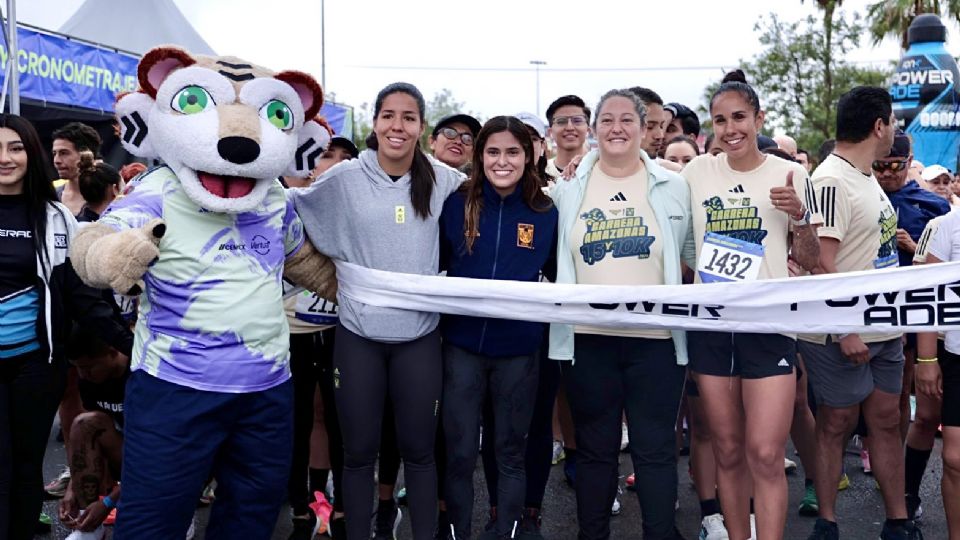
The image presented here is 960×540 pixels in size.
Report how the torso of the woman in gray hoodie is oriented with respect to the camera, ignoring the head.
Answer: toward the camera

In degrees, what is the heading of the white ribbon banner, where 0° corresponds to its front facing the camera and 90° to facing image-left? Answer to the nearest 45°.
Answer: approximately 0°

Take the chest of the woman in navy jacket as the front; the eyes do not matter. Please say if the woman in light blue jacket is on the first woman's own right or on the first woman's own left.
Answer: on the first woman's own left

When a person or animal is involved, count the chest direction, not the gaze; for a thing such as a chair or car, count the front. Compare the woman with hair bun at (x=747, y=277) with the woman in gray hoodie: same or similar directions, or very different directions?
same or similar directions

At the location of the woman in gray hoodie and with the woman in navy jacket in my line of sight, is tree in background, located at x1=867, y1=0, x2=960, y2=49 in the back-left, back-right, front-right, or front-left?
front-left

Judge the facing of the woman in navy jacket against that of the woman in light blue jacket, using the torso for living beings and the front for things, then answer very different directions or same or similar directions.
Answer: same or similar directions

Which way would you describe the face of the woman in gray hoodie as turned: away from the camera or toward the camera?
toward the camera

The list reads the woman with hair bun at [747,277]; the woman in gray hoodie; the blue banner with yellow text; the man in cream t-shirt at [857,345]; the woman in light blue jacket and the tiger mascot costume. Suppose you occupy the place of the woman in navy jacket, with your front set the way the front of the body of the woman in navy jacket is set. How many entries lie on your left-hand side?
3

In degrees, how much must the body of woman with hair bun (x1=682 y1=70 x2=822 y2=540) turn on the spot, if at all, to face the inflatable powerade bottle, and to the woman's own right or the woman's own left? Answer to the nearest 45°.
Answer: approximately 180°

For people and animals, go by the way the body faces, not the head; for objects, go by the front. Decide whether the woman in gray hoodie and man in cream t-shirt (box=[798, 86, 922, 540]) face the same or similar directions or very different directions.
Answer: same or similar directions
